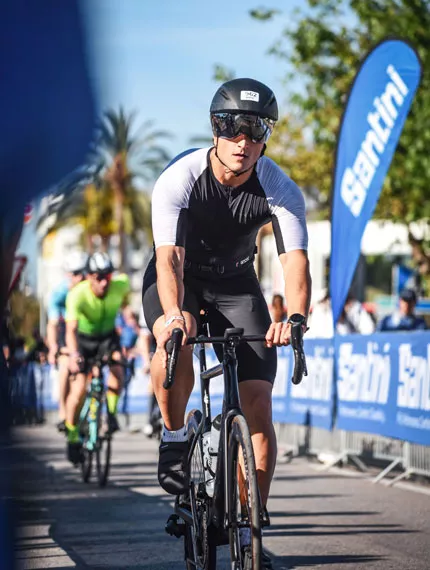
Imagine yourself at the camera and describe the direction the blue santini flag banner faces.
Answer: facing the viewer

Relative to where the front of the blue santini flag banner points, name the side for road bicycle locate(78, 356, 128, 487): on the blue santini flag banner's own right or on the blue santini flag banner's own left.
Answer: on the blue santini flag banner's own right

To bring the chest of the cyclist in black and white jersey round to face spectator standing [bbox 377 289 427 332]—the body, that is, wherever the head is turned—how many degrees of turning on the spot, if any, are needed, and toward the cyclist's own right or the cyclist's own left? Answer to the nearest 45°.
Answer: approximately 180°

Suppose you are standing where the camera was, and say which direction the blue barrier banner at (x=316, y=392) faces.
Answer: facing the viewer and to the left of the viewer

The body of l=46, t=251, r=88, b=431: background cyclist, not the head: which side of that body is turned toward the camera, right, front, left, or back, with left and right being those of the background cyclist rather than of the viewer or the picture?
front

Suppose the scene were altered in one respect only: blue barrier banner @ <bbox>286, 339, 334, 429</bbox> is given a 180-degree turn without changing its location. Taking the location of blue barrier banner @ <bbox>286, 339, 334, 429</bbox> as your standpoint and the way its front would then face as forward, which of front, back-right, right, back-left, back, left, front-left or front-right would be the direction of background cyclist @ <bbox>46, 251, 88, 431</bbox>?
back-left

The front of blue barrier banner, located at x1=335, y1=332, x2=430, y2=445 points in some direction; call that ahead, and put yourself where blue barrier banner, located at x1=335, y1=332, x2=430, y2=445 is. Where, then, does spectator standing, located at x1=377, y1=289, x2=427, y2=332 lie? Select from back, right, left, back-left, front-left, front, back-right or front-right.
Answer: back-right

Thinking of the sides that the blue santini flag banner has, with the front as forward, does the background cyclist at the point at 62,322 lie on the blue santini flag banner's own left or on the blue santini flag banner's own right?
on the blue santini flag banner's own right

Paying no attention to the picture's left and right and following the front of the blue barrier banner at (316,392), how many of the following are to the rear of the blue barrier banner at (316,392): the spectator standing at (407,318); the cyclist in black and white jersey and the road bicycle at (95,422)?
1

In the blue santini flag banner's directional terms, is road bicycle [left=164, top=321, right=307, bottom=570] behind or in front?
in front
